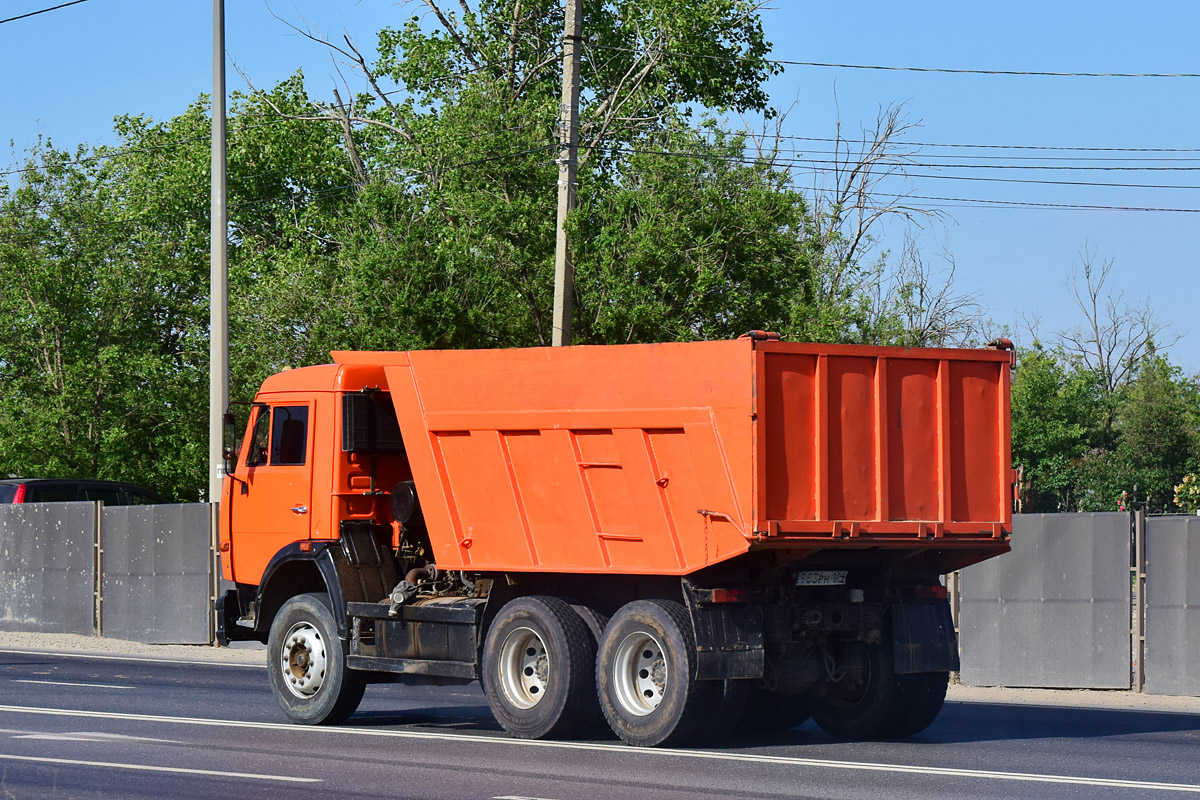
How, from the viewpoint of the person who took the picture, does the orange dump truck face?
facing away from the viewer and to the left of the viewer

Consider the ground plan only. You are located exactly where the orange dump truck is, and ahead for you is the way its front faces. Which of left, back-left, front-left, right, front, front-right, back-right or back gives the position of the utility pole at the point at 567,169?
front-right

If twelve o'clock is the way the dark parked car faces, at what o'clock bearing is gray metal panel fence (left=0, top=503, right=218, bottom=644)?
The gray metal panel fence is roughly at 4 o'clock from the dark parked car.

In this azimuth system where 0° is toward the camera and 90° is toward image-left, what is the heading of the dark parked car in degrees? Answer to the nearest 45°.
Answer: approximately 225°

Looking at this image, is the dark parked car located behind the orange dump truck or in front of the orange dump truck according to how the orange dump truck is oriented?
in front

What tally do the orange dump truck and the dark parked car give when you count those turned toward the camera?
0

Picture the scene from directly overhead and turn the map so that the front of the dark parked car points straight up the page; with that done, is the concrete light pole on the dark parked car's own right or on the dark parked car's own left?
on the dark parked car's own right

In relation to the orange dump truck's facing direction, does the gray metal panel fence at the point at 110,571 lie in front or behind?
in front

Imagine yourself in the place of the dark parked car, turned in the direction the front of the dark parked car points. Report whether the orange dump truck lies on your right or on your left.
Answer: on your right
